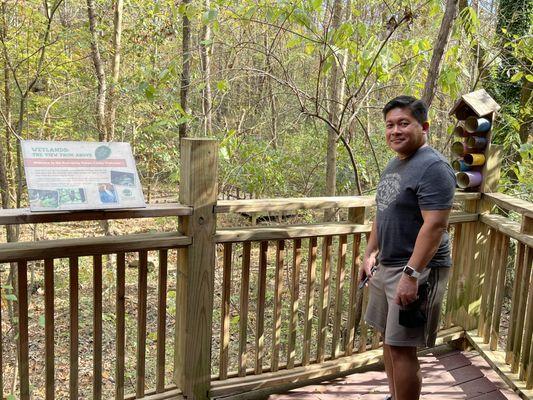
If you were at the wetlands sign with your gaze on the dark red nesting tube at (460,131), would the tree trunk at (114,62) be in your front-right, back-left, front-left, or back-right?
front-left

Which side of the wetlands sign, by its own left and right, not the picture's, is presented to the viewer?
front

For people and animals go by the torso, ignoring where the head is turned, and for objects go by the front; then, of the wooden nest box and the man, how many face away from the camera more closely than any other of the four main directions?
0

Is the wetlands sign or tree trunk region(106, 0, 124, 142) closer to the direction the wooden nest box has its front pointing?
the wetlands sign

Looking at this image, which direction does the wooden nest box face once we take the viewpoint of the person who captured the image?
facing the viewer and to the left of the viewer

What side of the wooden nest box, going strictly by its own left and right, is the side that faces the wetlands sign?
front

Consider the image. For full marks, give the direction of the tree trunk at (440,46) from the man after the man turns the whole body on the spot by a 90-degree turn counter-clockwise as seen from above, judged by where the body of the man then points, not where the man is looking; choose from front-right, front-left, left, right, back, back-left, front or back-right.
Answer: back-left

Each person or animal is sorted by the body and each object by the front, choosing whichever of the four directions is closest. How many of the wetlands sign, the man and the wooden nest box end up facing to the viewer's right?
0

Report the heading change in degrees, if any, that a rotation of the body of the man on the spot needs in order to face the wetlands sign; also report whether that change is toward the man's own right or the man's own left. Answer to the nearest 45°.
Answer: approximately 45° to the man's own right

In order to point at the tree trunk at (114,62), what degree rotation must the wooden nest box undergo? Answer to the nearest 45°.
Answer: approximately 90° to its right

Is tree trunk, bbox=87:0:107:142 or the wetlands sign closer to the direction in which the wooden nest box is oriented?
the wetlands sign

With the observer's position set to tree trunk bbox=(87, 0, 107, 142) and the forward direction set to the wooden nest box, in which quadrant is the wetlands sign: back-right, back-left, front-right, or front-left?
front-right
